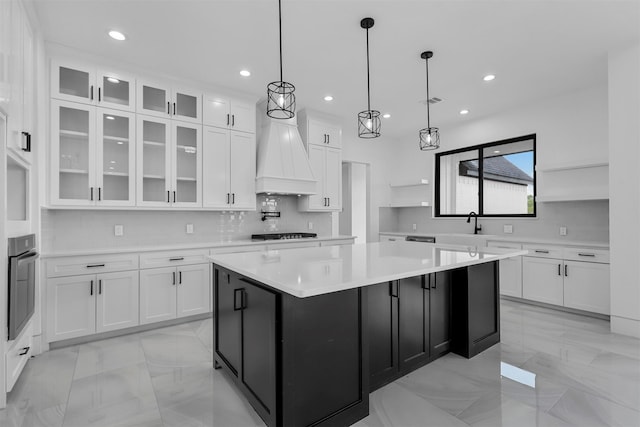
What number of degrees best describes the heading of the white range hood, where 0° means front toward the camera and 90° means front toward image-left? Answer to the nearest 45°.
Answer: approximately 315°

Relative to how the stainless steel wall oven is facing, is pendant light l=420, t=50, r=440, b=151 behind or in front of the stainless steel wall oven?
in front

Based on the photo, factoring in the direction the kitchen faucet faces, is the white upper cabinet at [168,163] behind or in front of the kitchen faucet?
in front

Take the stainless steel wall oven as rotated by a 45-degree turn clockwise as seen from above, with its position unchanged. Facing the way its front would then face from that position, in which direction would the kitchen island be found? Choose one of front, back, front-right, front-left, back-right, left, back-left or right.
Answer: front

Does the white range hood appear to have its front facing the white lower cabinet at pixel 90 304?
no

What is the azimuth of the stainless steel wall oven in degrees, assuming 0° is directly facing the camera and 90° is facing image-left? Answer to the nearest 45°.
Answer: approximately 270°

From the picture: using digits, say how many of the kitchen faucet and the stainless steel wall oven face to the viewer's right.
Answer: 1

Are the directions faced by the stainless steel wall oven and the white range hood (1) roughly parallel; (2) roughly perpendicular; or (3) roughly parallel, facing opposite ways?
roughly perpendicular

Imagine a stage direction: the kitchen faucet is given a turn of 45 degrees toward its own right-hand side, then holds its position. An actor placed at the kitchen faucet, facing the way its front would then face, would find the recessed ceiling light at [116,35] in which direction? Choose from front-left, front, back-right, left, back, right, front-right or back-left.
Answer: front-left

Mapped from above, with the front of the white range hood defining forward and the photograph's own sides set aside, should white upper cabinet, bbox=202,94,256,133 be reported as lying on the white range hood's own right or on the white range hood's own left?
on the white range hood's own right

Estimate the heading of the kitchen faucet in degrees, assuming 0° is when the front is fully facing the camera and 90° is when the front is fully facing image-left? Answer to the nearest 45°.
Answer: approximately 45°

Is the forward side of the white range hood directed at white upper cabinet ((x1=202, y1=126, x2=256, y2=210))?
no

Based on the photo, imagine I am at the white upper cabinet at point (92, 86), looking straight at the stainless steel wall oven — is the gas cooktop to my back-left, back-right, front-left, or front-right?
back-left
